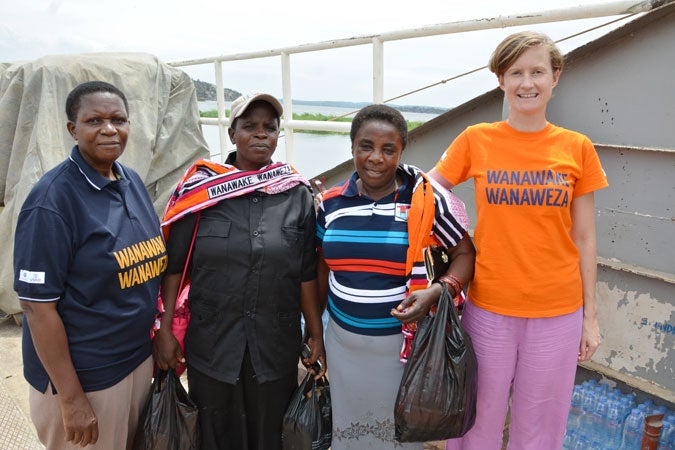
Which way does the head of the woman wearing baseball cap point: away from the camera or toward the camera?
toward the camera

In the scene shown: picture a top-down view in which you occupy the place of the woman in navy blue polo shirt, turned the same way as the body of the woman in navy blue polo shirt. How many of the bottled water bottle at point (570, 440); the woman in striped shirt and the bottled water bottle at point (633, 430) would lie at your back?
0

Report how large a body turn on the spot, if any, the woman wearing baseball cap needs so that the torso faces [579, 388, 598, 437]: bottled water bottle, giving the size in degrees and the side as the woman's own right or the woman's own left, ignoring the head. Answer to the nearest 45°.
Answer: approximately 90° to the woman's own left

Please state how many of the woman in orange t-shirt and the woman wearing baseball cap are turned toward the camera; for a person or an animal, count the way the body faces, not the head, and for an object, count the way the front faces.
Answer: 2

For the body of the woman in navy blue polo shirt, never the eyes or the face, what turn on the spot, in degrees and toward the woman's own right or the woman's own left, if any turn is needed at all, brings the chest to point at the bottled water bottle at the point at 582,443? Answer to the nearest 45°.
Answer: approximately 45° to the woman's own left

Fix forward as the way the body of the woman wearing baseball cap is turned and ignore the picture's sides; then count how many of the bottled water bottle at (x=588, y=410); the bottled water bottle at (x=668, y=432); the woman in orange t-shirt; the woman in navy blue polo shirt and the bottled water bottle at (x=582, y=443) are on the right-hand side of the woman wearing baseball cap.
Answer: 1

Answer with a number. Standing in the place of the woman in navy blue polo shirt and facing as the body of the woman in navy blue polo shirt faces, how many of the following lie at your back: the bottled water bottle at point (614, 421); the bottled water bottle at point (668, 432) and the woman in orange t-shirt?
0

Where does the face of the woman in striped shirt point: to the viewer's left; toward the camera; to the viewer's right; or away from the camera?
toward the camera

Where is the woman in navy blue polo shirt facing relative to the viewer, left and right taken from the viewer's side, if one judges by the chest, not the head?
facing the viewer and to the right of the viewer

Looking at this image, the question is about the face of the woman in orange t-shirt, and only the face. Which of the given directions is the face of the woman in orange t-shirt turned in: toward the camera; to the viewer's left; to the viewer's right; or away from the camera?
toward the camera

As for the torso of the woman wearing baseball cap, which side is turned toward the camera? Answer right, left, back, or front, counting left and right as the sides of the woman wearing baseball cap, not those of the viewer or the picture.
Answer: front

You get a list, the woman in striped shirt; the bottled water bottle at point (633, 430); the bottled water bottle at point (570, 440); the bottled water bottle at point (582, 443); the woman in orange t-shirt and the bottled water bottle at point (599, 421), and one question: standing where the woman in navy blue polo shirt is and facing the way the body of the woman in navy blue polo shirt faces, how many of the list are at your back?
0

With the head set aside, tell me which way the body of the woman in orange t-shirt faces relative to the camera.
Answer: toward the camera
